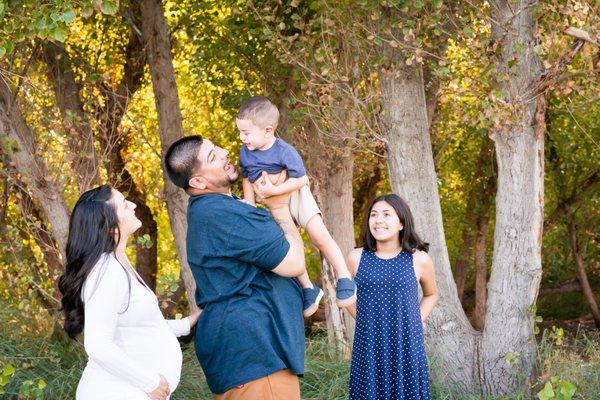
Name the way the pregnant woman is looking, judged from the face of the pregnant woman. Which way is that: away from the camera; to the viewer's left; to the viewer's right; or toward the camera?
to the viewer's right

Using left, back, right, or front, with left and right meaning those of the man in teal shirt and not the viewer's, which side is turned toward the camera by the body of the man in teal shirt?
right

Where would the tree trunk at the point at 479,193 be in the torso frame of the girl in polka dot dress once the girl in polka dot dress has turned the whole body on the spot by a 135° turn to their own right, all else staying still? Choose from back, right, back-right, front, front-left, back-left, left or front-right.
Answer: front-right

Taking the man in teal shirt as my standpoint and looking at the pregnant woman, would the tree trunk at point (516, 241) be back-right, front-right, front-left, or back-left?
back-right

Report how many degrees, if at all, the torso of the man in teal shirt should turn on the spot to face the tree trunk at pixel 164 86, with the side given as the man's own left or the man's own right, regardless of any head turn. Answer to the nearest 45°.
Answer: approximately 90° to the man's own left

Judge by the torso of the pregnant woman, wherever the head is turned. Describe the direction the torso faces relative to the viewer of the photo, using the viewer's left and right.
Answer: facing to the right of the viewer

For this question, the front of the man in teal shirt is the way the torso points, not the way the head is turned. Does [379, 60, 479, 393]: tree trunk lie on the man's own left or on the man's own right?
on the man's own left

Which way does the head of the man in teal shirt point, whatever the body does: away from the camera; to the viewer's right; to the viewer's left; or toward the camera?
to the viewer's right

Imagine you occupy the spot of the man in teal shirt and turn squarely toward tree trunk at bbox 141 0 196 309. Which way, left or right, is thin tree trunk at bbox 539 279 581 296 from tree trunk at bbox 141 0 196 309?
right

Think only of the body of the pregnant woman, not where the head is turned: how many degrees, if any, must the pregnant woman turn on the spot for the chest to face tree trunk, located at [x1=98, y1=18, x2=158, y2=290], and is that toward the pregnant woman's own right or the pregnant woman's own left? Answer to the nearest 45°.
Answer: approximately 90° to the pregnant woman's own left

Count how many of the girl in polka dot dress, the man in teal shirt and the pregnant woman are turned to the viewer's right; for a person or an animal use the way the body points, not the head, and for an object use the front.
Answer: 2

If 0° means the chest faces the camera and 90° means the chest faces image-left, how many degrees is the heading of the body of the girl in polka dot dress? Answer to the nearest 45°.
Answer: approximately 0°

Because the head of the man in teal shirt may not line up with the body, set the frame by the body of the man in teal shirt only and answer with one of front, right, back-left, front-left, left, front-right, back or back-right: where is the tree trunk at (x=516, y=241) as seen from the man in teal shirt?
front-left
